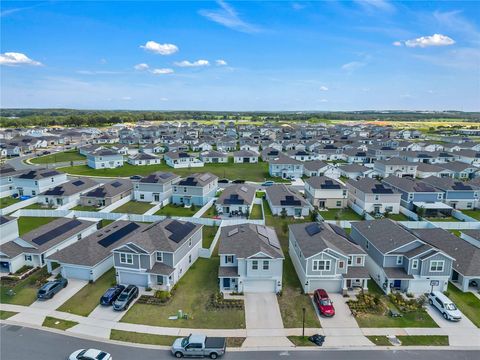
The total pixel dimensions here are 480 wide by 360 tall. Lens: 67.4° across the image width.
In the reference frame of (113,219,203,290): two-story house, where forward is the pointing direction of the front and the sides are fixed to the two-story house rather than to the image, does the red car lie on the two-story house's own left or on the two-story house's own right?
on the two-story house's own left

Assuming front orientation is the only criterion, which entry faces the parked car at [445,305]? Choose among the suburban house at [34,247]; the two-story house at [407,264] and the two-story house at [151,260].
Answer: the two-story house at [407,264]

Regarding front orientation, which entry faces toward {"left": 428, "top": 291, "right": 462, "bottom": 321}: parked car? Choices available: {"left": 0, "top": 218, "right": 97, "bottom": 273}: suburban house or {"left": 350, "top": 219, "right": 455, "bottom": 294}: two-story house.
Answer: the two-story house

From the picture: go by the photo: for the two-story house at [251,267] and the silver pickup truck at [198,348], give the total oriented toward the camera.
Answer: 1

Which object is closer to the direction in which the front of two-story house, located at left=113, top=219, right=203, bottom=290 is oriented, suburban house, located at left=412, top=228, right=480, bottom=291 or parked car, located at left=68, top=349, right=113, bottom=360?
the parked car

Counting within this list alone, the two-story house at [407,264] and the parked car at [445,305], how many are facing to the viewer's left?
0

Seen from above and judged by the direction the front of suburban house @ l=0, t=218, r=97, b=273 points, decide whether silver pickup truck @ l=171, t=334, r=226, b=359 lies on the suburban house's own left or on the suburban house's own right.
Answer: on the suburban house's own left

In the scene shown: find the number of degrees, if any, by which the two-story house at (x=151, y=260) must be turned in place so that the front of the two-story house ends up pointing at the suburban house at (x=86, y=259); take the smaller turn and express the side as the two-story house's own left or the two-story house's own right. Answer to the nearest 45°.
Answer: approximately 90° to the two-story house's own right

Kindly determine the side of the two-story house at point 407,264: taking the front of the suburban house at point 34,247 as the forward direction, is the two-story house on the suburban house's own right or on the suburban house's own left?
on the suburban house's own left

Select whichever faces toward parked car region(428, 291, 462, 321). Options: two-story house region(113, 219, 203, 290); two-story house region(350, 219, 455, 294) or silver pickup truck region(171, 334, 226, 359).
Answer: two-story house region(350, 219, 455, 294)

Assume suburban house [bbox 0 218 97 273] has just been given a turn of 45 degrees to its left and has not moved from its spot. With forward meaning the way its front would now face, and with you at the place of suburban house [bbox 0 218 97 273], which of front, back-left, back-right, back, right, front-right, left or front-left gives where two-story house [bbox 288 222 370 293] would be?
front-left

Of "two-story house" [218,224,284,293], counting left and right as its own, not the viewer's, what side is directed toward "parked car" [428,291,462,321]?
left
